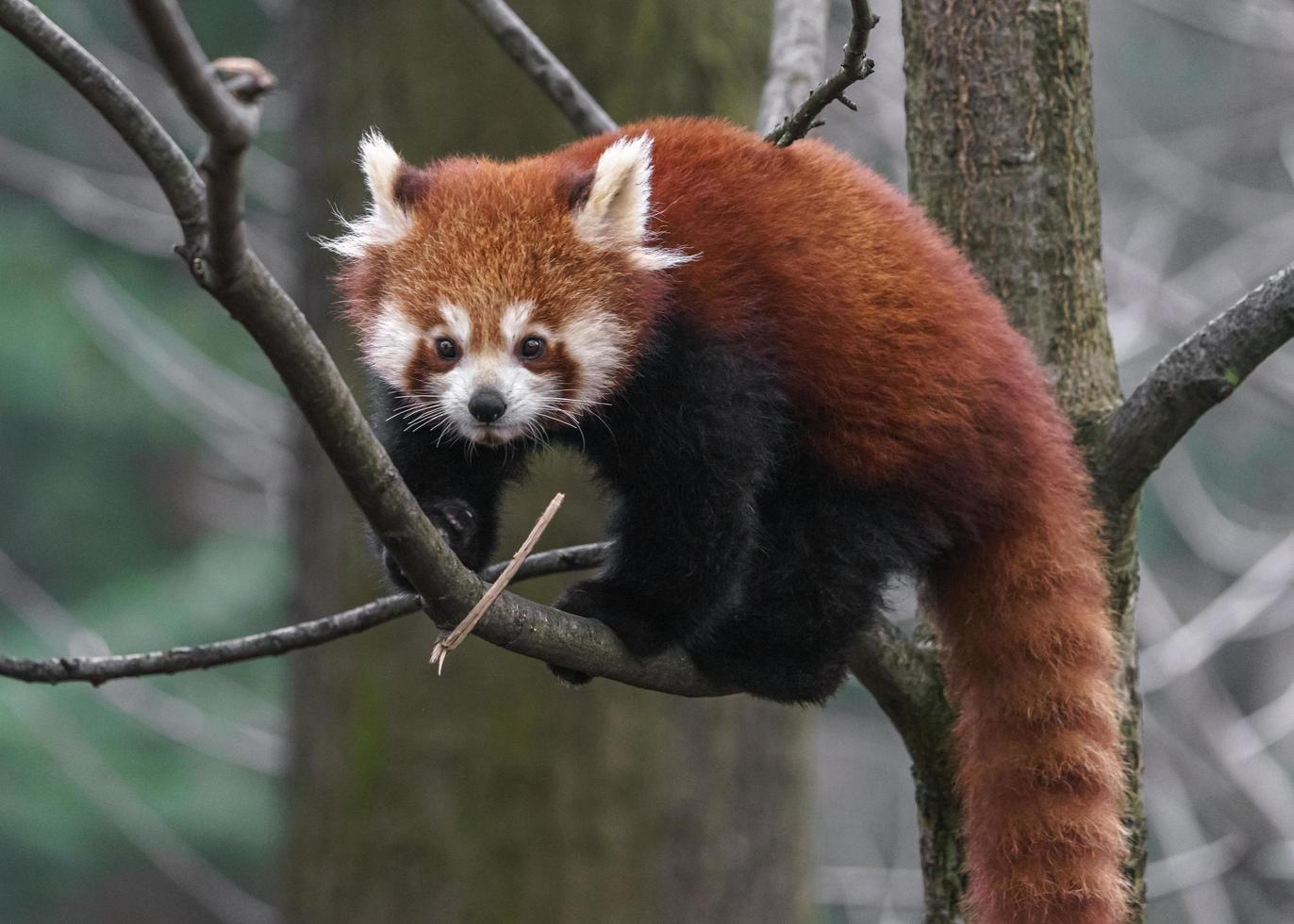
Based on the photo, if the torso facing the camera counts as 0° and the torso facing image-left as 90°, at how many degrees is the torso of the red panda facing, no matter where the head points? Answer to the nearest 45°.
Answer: approximately 45°

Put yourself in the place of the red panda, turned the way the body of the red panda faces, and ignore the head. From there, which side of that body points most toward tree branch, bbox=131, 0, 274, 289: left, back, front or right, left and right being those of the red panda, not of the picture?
front

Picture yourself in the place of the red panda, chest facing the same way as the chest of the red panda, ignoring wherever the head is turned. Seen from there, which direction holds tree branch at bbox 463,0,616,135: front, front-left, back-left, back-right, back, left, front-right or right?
right

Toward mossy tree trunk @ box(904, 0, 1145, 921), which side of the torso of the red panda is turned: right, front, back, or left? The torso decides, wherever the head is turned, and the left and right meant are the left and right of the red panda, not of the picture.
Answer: back

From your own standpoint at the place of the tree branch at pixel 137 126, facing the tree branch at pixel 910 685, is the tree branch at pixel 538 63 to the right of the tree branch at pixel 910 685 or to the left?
left

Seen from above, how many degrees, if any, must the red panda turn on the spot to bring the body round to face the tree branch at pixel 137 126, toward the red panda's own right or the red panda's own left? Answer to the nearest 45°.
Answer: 0° — it already faces it
